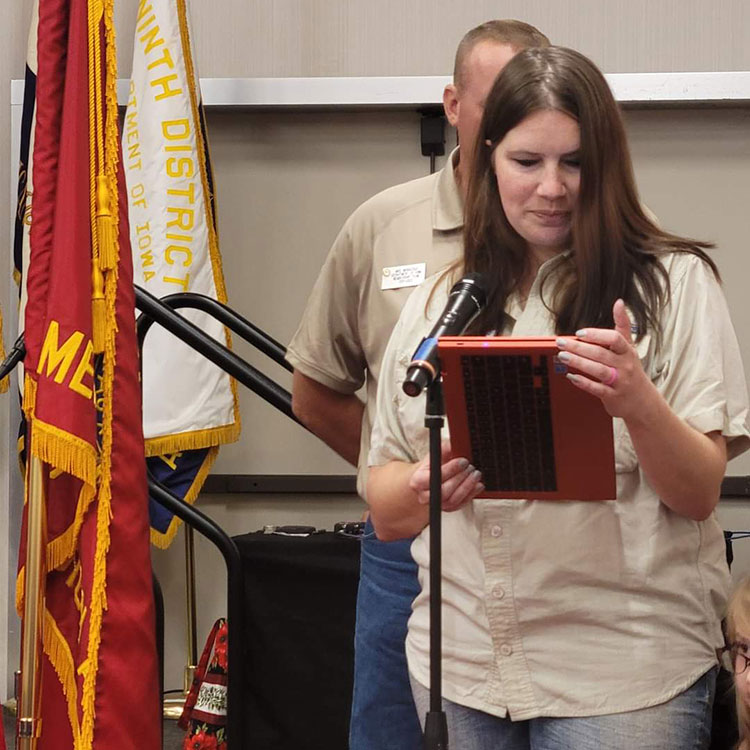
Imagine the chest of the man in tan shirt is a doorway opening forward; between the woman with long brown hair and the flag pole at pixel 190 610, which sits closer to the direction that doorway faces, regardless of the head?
the woman with long brown hair

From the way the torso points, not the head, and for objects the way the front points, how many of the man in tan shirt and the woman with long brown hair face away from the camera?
0

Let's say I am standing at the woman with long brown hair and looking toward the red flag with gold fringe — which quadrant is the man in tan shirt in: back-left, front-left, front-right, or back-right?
front-right

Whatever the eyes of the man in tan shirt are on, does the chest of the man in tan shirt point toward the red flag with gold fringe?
no

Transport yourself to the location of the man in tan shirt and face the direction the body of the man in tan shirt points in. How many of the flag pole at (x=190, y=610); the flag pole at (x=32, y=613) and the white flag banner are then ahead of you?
0

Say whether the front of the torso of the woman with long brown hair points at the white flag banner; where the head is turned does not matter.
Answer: no

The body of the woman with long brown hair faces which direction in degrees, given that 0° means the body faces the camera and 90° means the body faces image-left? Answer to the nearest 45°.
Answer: approximately 45°

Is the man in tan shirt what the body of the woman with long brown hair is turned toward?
no

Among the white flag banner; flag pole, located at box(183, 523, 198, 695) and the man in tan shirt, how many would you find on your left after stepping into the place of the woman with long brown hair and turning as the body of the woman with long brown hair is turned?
0

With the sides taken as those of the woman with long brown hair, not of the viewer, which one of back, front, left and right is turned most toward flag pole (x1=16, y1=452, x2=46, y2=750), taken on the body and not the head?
right

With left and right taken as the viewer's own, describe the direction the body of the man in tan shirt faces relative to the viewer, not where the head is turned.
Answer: facing the viewer and to the right of the viewer

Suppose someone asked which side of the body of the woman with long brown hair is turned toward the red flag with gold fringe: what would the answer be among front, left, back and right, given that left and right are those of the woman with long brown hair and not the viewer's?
right

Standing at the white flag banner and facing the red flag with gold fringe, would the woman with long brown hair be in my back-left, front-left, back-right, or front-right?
front-left

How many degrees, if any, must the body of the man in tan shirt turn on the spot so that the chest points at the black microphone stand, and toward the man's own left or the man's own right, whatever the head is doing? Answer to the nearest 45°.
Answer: approximately 45° to the man's own right
